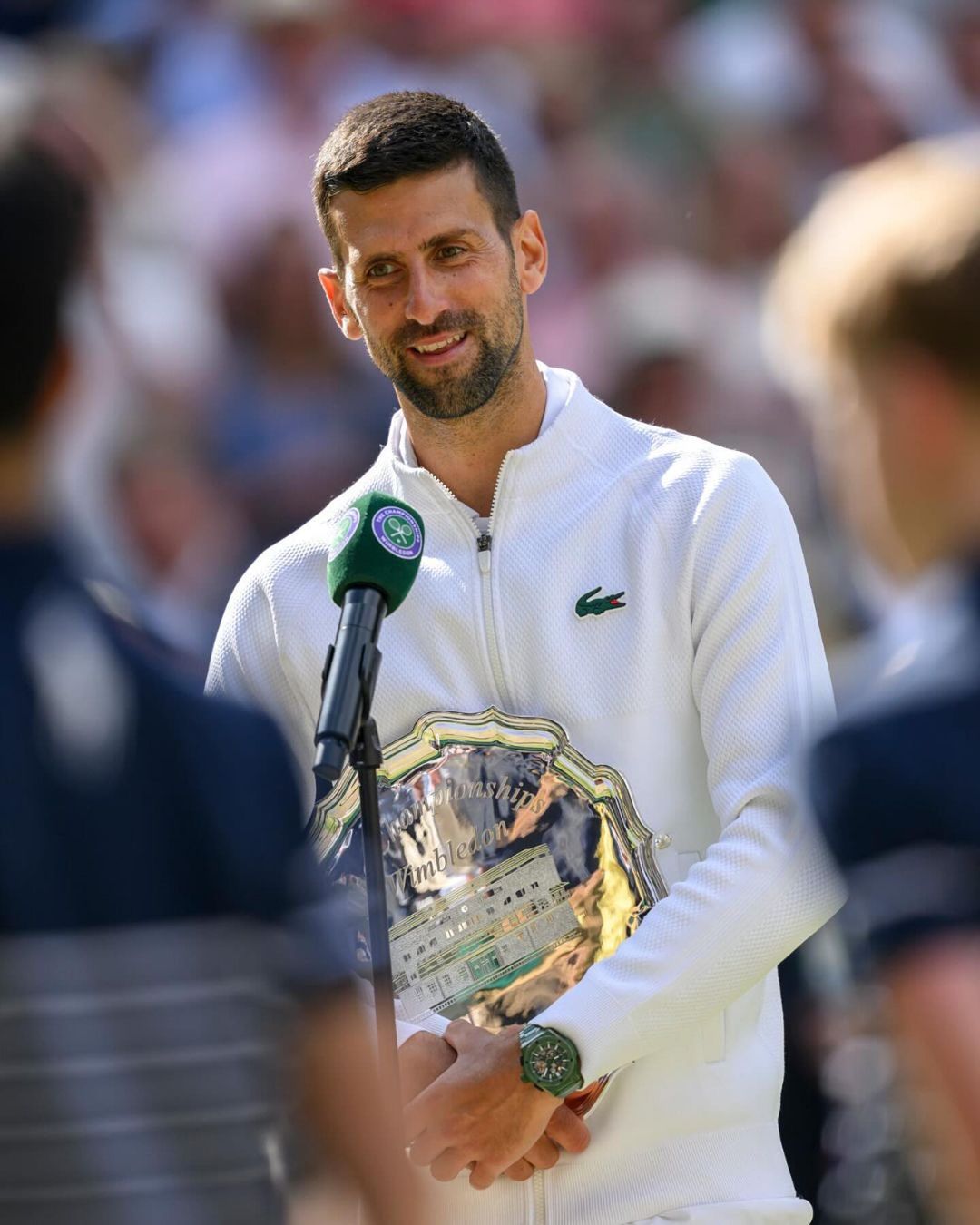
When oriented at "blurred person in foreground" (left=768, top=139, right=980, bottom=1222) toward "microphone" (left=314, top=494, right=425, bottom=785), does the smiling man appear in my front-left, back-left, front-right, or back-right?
front-right

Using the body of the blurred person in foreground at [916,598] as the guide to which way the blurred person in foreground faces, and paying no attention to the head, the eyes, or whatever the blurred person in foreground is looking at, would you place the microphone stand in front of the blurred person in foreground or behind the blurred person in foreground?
in front

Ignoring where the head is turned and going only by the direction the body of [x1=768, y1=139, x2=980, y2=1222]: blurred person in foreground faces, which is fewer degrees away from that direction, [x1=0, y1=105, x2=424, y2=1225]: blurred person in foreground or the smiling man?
the smiling man

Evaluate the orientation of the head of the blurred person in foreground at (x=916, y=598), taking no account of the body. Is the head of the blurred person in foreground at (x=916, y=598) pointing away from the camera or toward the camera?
away from the camera

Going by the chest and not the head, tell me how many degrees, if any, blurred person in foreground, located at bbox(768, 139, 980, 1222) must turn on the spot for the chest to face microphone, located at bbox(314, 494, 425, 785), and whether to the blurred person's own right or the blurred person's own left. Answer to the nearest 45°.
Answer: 0° — they already face it

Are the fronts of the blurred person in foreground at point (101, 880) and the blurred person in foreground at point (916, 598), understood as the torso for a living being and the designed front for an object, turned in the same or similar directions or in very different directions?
same or similar directions

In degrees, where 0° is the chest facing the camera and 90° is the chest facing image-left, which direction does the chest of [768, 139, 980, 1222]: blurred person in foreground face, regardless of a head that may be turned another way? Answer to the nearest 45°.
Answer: approximately 135°

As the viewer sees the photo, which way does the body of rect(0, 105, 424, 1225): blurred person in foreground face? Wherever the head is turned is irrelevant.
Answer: away from the camera

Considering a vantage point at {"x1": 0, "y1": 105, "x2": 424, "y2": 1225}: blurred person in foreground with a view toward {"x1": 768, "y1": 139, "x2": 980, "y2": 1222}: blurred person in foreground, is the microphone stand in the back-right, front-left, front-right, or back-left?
front-left

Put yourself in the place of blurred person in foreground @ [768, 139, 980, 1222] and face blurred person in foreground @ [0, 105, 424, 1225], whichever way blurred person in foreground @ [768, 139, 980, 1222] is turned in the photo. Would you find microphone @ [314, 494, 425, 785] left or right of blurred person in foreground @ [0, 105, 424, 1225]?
right

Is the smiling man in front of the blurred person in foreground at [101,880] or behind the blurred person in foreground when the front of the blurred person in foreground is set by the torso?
in front

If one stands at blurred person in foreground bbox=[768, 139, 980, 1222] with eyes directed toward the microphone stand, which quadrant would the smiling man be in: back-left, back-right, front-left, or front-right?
front-right

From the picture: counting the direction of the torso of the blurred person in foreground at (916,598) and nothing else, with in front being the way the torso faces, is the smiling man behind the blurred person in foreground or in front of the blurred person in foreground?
in front

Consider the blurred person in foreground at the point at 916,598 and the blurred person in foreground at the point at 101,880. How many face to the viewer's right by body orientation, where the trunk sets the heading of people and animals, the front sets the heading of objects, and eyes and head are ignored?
0

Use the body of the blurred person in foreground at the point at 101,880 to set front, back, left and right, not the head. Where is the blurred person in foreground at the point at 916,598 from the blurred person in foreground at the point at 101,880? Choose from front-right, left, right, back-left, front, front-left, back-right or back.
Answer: right
